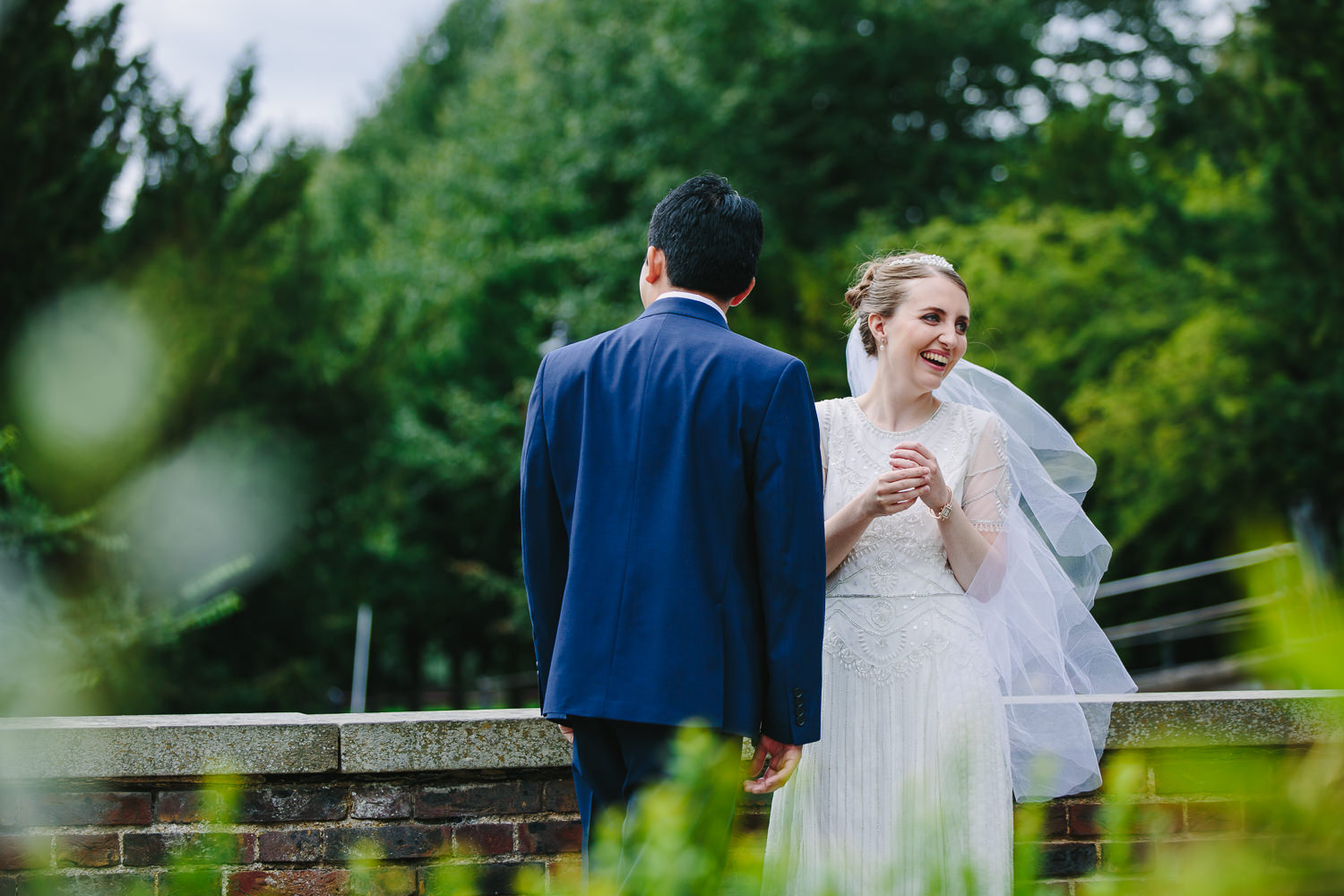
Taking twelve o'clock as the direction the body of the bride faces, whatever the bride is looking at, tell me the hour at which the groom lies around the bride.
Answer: The groom is roughly at 1 o'clock from the bride.

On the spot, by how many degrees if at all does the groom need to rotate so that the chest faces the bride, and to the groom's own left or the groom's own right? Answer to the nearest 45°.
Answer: approximately 45° to the groom's own right

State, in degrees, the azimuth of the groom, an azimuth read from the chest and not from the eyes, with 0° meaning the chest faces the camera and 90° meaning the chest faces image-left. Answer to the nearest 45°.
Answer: approximately 180°

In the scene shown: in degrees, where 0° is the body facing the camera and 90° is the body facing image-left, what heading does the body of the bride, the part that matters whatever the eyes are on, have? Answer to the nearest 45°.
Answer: approximately 0°

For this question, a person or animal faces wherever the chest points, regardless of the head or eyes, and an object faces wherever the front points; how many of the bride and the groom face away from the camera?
1

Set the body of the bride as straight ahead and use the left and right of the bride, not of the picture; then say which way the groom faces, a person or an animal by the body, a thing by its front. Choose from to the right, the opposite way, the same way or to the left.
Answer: the opposite way
